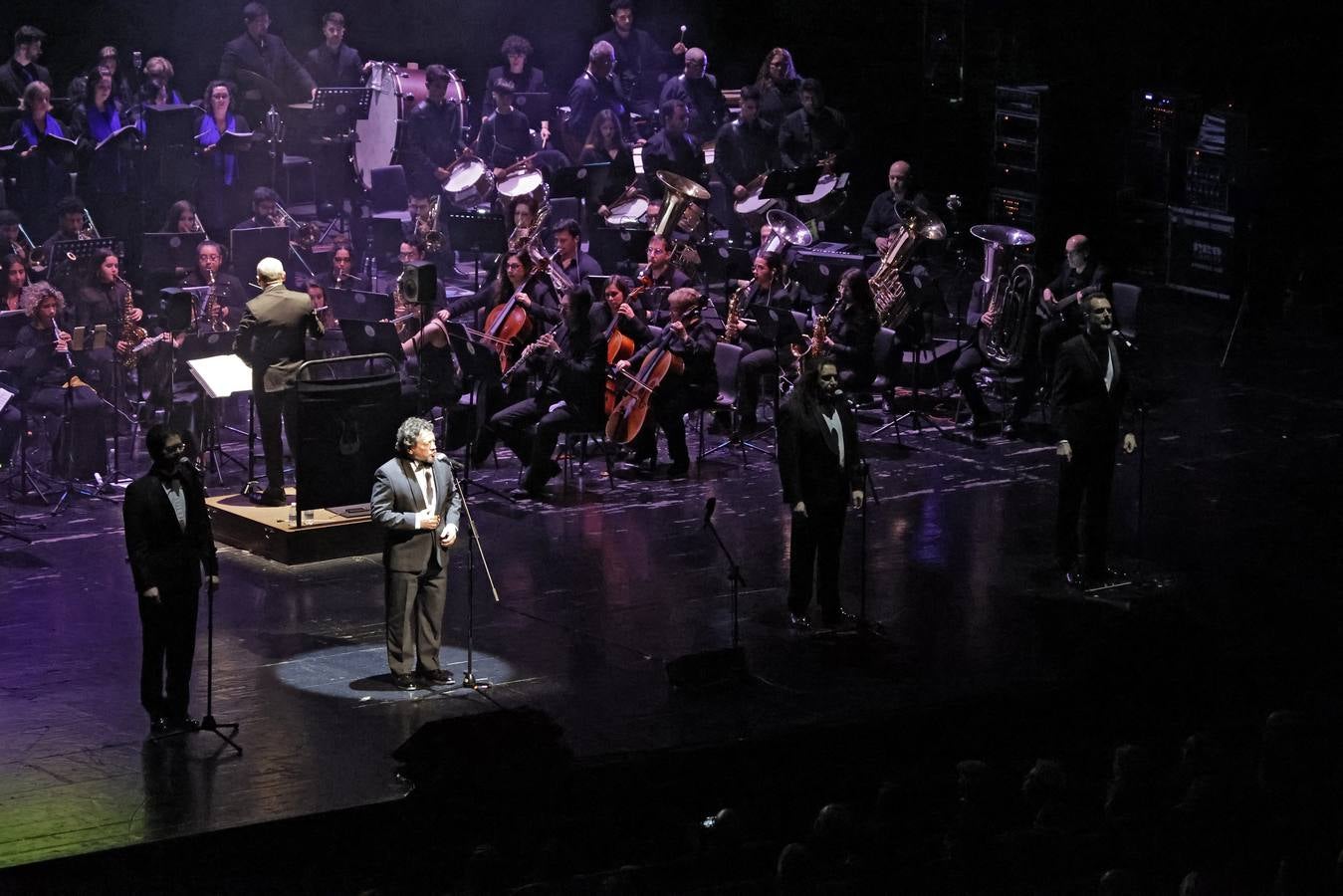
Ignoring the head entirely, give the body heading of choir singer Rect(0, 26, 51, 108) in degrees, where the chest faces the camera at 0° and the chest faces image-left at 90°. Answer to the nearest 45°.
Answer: approximately 315°

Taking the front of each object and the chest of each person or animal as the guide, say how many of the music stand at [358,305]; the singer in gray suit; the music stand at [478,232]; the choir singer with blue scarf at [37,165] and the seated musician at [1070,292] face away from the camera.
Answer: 2

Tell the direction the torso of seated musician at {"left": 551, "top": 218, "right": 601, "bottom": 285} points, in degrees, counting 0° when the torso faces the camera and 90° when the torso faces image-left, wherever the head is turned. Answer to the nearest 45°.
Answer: approximately 45°

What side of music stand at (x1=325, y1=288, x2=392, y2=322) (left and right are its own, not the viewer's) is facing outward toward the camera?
back

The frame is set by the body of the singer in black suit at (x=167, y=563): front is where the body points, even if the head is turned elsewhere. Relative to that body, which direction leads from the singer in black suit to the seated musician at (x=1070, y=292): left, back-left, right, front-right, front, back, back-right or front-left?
left

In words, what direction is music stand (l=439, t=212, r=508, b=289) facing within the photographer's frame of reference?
facing away from the viewer

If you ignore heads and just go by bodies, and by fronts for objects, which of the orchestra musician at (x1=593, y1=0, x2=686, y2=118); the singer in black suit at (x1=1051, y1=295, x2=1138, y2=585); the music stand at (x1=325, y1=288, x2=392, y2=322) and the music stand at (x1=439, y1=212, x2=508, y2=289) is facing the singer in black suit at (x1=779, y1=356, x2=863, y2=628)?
the orchestra musician

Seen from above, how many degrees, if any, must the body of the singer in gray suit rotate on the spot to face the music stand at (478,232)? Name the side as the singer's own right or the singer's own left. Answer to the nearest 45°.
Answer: approximately 135° to the singer's own left

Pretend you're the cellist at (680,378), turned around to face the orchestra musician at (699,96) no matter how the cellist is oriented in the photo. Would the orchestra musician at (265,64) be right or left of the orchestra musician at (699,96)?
left

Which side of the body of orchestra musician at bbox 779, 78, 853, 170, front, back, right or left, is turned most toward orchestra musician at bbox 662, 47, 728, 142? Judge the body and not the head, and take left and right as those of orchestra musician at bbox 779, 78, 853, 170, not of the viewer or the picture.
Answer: right

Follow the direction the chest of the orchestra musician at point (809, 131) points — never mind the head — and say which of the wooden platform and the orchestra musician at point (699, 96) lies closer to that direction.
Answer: the wooden platform

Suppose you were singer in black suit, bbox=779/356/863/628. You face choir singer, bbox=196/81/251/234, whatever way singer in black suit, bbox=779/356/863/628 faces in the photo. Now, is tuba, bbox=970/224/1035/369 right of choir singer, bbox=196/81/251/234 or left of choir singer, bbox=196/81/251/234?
right

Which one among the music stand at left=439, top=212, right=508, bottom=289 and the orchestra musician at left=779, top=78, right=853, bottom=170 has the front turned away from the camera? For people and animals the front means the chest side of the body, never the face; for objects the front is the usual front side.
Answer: the music stand
